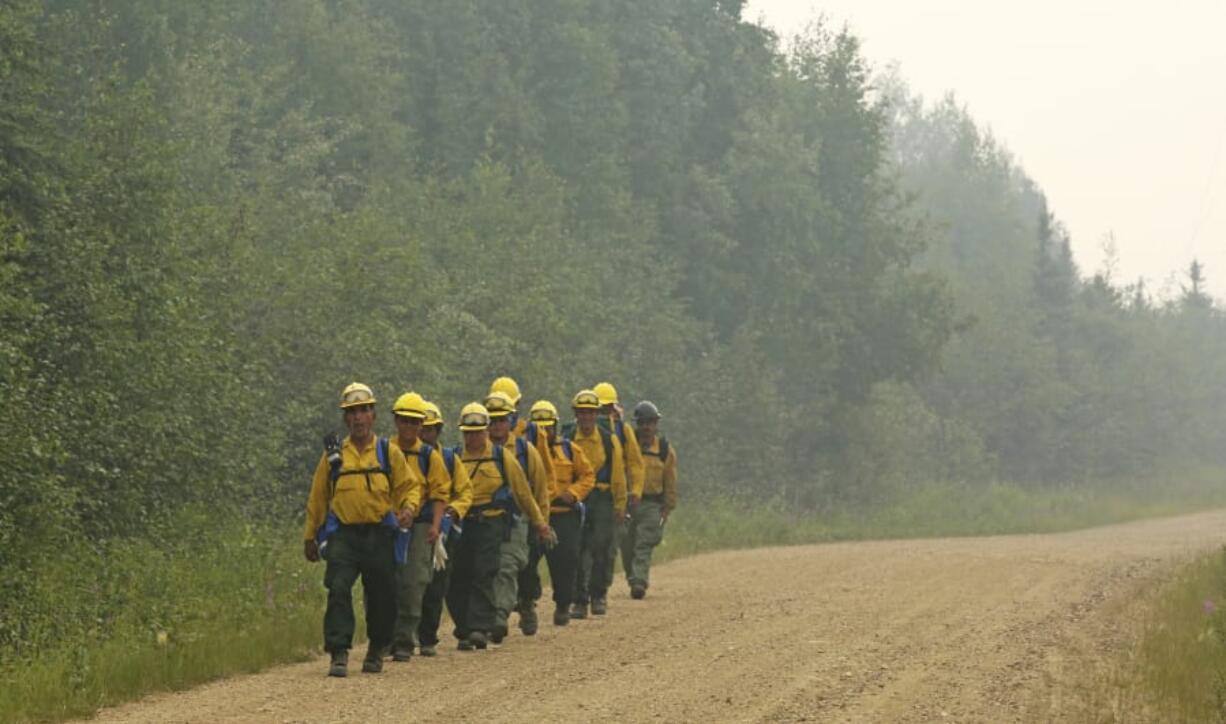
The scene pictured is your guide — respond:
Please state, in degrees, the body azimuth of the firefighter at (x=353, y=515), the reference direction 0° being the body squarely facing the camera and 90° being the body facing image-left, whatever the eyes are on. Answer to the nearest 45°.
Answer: approximately 0°

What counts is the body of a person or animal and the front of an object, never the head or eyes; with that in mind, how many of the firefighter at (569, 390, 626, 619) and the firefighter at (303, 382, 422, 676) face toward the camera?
2

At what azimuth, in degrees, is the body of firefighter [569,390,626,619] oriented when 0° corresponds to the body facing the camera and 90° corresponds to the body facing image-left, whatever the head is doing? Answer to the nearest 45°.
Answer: approximately 0°

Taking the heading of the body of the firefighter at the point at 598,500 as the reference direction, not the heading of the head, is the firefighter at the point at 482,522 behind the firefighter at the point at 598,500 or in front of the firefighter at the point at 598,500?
in front

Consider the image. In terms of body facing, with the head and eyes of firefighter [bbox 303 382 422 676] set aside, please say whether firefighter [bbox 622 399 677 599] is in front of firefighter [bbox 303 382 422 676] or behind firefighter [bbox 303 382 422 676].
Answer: behind

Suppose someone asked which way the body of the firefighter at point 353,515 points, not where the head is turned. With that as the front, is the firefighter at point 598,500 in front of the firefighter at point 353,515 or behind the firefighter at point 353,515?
behind
